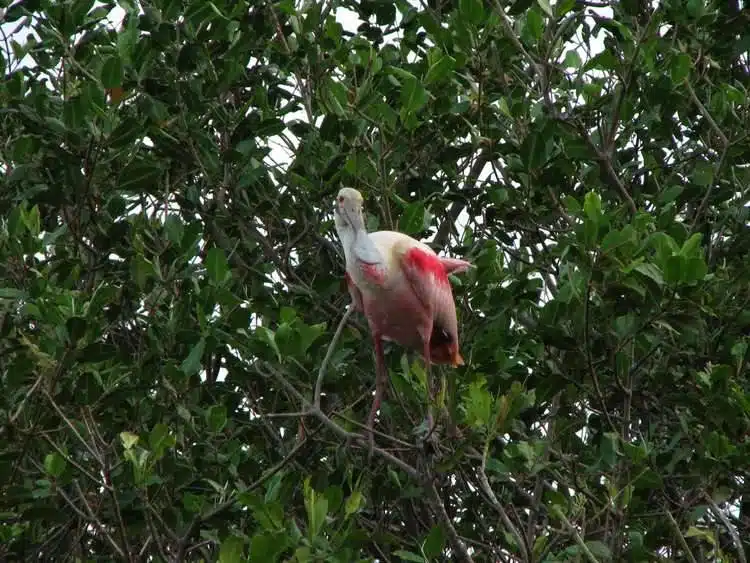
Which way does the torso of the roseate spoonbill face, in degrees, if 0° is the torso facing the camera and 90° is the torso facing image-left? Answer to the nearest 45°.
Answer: approximately 45°

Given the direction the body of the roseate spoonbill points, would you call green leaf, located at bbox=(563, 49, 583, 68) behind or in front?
behind
